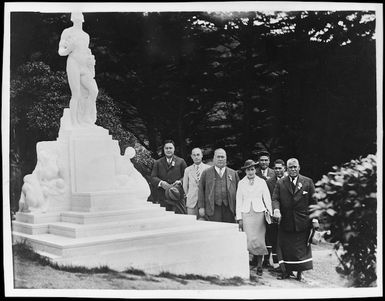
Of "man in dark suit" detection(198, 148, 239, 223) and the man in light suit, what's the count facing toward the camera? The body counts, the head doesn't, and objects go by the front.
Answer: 2

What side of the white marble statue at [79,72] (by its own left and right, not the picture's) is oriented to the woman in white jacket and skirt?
left

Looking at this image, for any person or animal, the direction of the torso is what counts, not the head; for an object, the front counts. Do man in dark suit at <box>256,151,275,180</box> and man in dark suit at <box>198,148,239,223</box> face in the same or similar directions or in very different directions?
same or similar directions

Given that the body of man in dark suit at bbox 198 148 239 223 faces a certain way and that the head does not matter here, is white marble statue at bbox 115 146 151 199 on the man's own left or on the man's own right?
on the man's own right

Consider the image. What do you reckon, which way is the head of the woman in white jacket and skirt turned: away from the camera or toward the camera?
toward the camera

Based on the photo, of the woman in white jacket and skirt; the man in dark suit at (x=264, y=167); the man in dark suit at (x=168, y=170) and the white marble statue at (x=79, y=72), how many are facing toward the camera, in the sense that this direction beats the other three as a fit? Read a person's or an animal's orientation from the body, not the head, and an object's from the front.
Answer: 4

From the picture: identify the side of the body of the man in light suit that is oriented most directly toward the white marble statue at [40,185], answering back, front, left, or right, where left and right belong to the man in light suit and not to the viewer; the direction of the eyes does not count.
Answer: right

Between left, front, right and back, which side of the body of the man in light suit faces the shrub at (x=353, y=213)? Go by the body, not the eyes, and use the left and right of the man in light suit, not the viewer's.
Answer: left

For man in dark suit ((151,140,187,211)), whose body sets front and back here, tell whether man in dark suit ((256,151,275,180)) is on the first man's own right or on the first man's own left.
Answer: on the first man's own left

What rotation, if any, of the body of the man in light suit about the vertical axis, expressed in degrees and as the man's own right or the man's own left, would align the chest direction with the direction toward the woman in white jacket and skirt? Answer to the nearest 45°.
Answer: approximately 90° to the man's own left

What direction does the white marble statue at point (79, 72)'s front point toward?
toward the camera

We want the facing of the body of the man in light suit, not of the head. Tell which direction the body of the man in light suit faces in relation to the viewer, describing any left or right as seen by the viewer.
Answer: facing the viewer

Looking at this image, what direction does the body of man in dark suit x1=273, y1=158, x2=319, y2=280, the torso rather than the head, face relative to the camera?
toward the camera

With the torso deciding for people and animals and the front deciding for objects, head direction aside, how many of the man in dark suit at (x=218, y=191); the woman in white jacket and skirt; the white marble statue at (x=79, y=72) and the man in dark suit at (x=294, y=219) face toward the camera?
4

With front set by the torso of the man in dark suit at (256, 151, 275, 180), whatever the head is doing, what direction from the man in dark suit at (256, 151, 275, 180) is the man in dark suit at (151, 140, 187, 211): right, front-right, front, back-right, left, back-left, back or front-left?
right

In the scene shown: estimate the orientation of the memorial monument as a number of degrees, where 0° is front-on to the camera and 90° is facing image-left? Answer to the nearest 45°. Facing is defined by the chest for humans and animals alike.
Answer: approximately 315°

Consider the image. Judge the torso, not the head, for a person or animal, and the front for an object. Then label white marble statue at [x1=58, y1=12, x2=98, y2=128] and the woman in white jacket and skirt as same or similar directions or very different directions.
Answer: same or similar directions

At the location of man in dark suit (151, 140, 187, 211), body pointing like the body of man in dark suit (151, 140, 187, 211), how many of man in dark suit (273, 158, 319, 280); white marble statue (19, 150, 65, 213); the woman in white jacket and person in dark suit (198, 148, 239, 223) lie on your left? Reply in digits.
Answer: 3

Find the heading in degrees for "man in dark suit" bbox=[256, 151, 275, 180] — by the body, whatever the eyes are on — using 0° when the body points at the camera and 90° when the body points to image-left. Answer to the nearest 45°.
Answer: approximately 0°
